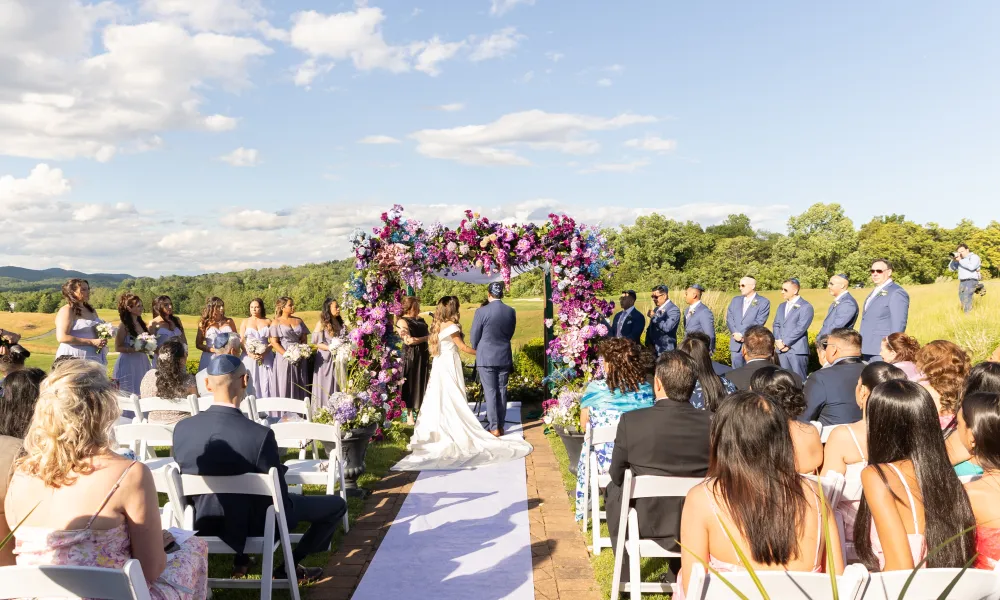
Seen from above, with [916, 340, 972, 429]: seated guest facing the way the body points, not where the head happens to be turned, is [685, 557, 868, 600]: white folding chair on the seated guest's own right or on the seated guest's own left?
on the seated guest's own left

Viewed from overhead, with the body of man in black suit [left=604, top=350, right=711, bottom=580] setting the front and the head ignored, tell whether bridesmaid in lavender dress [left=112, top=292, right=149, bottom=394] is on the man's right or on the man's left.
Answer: on the man's left

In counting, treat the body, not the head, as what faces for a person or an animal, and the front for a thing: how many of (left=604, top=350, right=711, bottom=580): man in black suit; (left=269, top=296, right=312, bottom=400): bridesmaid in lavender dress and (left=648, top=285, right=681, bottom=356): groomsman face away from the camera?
1

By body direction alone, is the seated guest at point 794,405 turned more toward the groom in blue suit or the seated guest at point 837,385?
the groom in blue suit

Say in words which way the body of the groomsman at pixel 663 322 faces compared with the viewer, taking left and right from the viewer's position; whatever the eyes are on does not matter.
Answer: facing the viewer and to the left of the viewer

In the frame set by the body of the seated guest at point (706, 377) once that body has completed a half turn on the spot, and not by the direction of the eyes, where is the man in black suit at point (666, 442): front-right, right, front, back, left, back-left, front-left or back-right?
front-right

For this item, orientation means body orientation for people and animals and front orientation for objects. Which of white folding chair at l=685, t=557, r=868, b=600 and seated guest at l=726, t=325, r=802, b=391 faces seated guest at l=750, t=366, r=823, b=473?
the white folding chair

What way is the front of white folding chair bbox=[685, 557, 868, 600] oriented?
away from the camera

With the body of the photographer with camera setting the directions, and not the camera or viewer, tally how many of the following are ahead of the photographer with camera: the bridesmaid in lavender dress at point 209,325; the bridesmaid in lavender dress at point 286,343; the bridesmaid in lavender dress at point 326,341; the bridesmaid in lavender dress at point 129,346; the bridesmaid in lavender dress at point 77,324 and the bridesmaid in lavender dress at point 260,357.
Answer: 6

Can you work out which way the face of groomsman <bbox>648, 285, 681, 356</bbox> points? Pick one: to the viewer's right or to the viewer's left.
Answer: to the viewer's left

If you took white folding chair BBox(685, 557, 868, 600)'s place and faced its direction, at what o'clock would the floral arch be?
The floral arch is roughly at 11 o'clock from the white folding chair.

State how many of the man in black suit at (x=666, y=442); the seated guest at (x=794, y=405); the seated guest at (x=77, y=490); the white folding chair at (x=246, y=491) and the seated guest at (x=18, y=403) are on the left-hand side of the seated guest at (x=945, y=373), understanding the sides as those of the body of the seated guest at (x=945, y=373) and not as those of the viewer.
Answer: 5

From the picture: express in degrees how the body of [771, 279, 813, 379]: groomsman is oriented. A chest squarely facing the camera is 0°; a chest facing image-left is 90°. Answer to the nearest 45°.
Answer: approximately 45°
